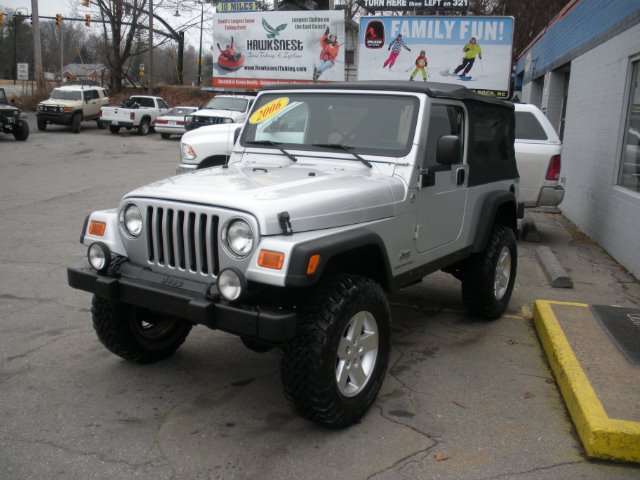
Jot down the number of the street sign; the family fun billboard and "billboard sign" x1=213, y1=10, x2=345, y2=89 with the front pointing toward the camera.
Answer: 3

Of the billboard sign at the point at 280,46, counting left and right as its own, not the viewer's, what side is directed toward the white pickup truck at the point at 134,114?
right

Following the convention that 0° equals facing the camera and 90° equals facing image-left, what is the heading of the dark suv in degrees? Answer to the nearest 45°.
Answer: approximately 315°

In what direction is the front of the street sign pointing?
toward the camera

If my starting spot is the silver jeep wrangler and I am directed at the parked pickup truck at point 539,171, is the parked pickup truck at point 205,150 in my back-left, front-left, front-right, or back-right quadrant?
front-left

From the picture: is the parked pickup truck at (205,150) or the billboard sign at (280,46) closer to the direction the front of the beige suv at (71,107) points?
the parked pickup truck

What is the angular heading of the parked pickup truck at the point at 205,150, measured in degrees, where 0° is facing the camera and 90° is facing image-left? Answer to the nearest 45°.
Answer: approximately 90°

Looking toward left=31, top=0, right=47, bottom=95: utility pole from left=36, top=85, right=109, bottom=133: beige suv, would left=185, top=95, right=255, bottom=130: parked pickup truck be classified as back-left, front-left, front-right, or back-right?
back-right

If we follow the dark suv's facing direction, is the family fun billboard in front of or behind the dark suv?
in front

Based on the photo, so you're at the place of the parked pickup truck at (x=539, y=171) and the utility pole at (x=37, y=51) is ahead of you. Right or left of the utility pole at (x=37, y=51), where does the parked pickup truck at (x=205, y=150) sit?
left

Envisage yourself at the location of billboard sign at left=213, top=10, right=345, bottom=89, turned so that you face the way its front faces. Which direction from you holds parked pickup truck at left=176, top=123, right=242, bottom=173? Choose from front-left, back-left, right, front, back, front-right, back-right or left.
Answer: front

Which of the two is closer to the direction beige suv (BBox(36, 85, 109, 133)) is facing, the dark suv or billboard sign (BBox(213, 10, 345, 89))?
the dark suv

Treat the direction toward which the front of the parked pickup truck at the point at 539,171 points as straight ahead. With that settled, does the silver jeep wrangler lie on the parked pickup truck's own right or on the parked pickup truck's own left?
on the parked pickup truck's own left

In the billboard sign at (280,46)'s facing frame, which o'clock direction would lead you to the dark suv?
The dark suv is roughly at 2 o'clock from the billboard sign.

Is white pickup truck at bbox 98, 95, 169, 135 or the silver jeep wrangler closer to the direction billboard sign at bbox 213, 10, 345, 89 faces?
the silver jeep wrangler

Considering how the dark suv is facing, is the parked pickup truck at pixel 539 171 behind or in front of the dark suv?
in front

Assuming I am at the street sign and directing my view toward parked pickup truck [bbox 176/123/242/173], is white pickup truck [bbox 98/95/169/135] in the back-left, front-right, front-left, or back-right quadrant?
front-left

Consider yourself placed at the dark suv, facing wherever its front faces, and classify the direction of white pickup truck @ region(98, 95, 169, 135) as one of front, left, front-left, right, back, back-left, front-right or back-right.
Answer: left

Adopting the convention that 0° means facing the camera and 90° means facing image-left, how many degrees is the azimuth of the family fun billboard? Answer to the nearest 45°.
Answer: approximately 0°
